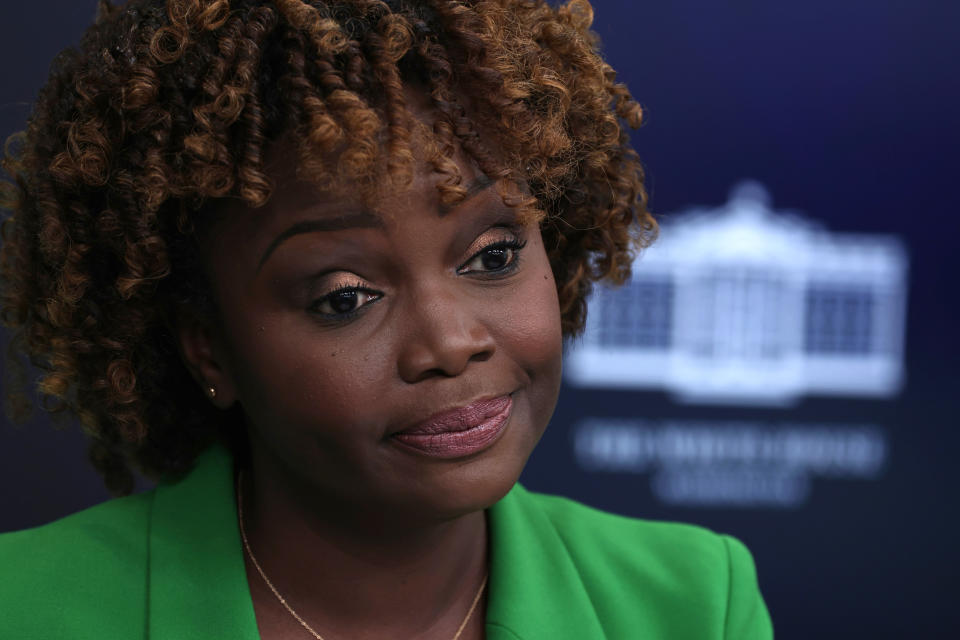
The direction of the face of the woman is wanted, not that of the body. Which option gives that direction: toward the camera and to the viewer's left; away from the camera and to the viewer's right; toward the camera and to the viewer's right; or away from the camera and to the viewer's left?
toward the camera and to the viewer's right

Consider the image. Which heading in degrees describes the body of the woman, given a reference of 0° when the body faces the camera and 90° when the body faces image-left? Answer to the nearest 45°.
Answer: approximately 0°
